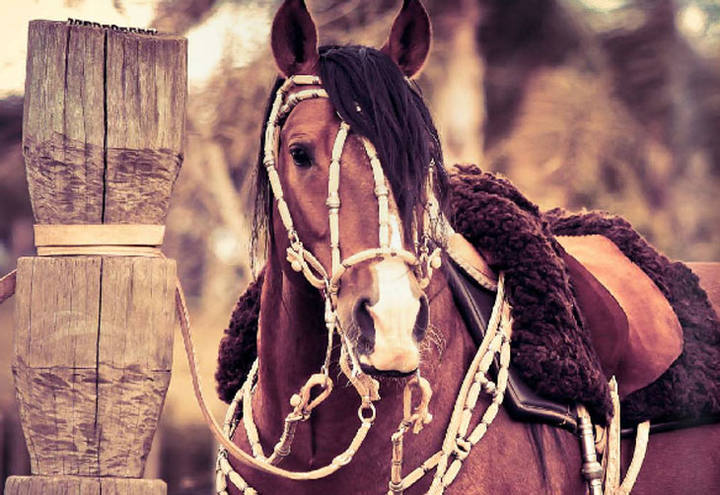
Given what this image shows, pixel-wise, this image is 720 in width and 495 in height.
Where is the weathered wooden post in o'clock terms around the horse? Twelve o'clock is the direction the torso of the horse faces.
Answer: The weathered wooden post is roughly at 12 o'clock from the horse.

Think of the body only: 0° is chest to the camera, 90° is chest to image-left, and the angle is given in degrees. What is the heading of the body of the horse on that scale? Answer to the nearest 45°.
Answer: approximately 45°
